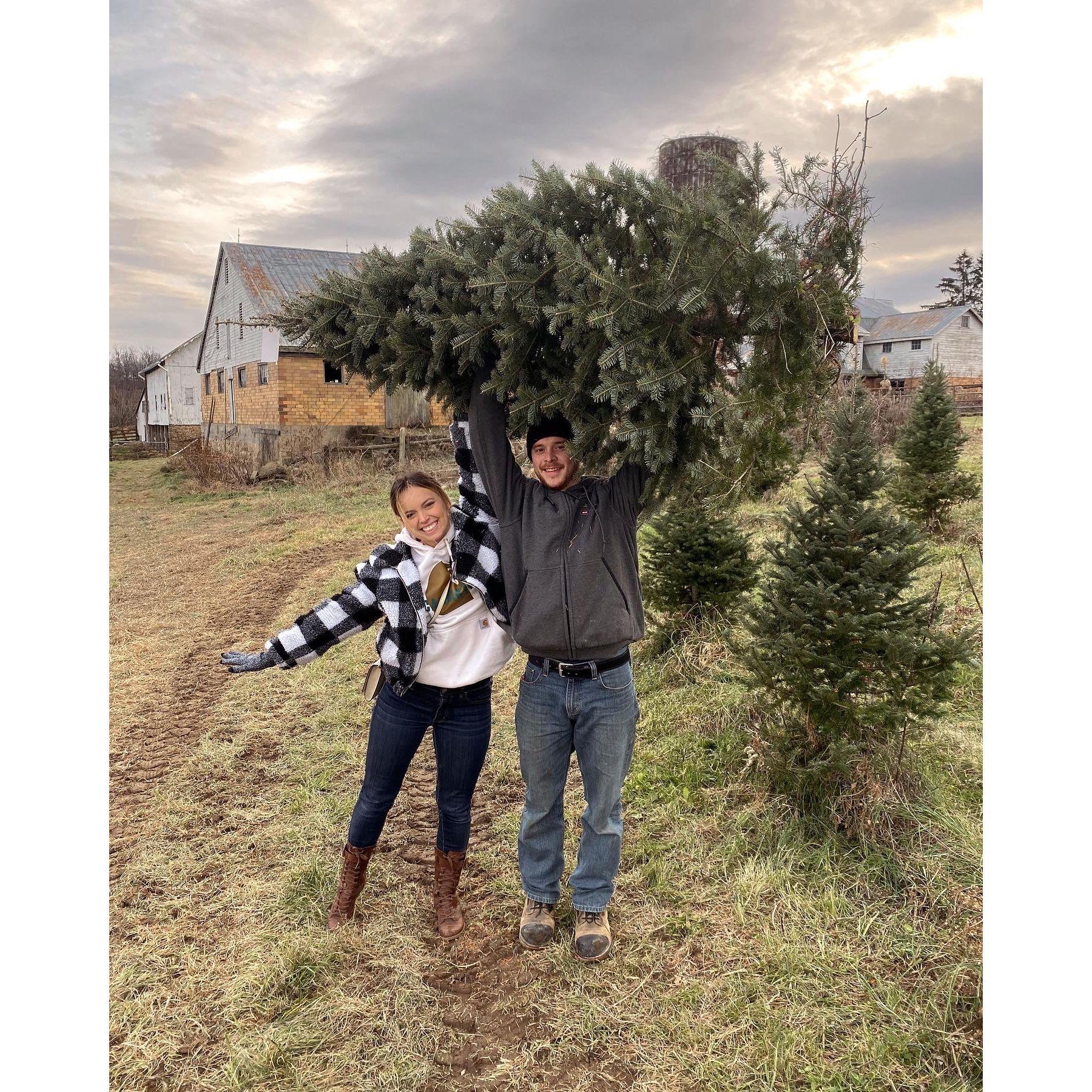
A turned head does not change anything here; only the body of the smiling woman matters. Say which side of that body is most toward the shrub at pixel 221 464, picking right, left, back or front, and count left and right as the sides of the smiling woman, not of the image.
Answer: back

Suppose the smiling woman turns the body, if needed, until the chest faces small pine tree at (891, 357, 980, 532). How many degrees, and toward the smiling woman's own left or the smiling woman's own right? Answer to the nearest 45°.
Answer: approximately 135° to the smiling woman's own left

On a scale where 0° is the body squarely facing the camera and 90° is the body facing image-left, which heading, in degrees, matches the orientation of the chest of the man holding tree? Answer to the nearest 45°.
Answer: approximately 0°

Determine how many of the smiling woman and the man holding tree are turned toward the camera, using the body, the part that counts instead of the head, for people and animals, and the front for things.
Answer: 2

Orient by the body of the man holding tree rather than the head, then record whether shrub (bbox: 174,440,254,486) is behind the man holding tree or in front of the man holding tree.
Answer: behind

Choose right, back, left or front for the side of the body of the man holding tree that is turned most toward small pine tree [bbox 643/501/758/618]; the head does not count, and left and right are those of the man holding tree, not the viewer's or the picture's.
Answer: back
